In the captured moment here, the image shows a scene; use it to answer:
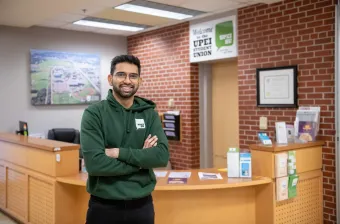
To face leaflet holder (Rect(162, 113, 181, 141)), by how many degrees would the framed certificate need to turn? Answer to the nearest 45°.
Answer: approximately 90° to its right

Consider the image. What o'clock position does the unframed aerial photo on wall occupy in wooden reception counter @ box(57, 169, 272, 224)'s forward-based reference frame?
The unframed aerial photo on wall is roughly at 5 o'clock from the wooden reception counter.

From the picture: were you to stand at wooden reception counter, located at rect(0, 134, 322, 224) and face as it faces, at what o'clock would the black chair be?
The black chair is roughly at 5 o'clock from the wooden reception counter.

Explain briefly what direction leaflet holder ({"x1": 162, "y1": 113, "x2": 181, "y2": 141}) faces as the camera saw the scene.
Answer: facing the viewer and to the left of the viewer

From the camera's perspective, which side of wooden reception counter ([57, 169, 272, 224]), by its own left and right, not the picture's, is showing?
front

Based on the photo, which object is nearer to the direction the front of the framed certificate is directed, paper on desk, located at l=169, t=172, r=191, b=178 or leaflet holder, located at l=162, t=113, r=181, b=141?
the paper on desk

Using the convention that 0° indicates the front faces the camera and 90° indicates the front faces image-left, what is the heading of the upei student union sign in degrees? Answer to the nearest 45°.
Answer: approximately 45°

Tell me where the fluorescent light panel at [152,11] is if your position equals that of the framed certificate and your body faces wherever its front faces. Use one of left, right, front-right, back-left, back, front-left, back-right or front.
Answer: front-right

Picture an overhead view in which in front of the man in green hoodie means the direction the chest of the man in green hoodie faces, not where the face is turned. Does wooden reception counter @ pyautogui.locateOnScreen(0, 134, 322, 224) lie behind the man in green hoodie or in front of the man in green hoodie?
behind

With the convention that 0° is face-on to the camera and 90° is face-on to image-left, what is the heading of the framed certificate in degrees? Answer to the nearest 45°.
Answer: approximately 45°

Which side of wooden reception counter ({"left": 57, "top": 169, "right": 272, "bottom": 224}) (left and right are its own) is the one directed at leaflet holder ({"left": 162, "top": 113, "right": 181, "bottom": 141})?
back

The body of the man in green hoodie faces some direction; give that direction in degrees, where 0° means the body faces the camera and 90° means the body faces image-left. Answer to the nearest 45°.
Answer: approximately 0°

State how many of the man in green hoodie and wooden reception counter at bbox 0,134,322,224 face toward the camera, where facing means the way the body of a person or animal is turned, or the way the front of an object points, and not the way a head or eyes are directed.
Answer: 2

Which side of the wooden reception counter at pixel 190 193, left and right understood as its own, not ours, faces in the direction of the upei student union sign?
back

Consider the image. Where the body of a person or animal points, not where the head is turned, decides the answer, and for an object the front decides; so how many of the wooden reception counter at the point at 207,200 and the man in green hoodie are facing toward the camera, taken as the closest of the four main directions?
2

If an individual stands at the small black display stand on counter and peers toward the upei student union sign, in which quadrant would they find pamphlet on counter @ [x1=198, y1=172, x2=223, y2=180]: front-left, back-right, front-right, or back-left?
front-right

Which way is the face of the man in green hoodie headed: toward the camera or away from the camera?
toward the camera
